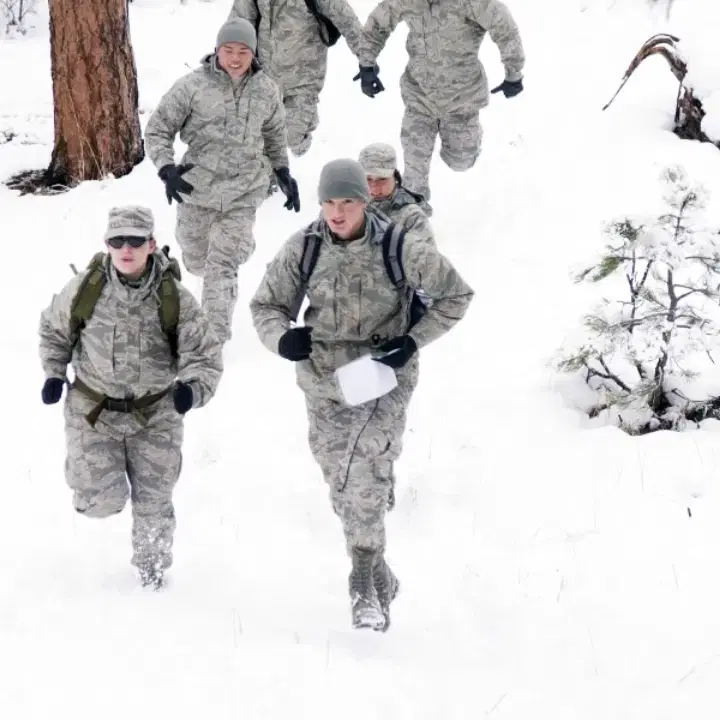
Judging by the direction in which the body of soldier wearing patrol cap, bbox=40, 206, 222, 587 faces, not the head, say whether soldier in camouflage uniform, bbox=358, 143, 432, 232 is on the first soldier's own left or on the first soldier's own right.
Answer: on the first soldier's own left

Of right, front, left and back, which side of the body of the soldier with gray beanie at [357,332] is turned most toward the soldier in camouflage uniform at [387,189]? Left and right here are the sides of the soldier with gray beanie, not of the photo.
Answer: back

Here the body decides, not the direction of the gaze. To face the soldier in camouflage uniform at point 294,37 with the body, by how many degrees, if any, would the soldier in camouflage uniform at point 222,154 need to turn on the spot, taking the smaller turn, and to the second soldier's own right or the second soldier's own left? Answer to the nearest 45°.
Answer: approximately 180°

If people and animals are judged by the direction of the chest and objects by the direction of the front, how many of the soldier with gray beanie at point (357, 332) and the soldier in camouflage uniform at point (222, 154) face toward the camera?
2

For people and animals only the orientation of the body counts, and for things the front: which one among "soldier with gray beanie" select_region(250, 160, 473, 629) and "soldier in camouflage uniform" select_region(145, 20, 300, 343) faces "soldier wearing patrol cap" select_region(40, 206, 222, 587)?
the soldier in camouflage uniform

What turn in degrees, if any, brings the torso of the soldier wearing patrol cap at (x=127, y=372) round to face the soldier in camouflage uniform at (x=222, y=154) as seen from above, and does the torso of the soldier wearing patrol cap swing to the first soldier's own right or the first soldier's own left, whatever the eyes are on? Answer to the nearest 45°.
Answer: approximately 180°

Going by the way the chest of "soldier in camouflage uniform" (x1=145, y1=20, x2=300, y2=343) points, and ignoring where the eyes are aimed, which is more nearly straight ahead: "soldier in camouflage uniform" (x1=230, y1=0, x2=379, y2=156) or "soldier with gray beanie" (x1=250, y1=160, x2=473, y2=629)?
the soldier with gray beanie
